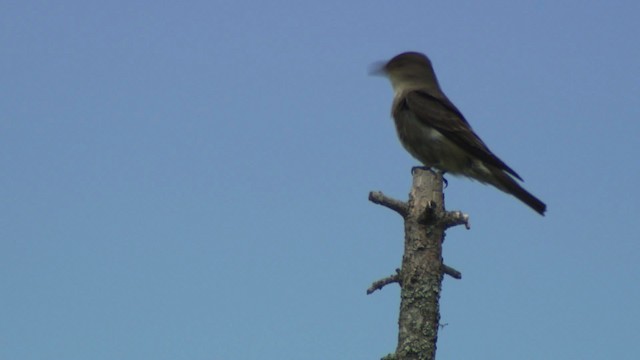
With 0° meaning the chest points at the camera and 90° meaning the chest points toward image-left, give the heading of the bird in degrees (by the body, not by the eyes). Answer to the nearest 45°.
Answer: approximately 90°
